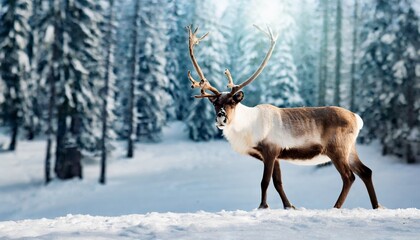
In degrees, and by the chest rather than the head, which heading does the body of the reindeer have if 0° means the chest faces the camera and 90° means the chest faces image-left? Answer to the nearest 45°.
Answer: approximately 90°

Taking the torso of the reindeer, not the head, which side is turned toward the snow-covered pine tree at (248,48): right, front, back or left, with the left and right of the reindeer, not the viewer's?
right

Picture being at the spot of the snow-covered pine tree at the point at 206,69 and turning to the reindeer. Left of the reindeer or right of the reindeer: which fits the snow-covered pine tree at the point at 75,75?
right

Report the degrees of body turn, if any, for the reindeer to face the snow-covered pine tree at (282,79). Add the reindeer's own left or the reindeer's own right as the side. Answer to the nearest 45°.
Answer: approximately 90° to the reindeer's own right

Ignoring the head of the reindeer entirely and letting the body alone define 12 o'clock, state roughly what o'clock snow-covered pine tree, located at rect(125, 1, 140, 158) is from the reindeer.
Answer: The snow-covered pine tree is roughly at 2 o'clock from the reindeer.

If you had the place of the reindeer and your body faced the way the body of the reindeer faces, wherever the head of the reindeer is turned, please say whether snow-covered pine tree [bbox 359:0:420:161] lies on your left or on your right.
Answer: on your right

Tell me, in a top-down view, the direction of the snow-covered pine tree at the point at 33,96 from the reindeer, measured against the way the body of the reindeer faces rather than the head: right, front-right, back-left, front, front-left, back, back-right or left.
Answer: front-right

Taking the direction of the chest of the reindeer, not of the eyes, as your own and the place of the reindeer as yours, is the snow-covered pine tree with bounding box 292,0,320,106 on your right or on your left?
on your right

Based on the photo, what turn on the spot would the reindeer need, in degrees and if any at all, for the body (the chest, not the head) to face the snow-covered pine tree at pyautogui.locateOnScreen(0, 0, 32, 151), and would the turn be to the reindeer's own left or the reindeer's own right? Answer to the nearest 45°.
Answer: approximately 45° to the reindeer's own right

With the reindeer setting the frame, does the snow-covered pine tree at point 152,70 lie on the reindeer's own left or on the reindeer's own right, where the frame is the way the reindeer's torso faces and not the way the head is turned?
on the reindeer's own right

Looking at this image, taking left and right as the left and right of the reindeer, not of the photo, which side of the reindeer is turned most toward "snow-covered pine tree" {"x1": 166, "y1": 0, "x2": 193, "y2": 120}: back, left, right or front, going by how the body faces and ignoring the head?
right
